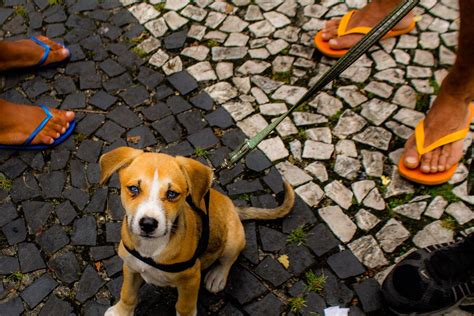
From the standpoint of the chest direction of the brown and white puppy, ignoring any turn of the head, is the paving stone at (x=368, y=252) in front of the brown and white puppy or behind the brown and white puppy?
behind

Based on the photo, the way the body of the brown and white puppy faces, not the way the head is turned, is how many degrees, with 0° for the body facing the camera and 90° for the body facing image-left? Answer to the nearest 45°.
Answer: approximately 45°
